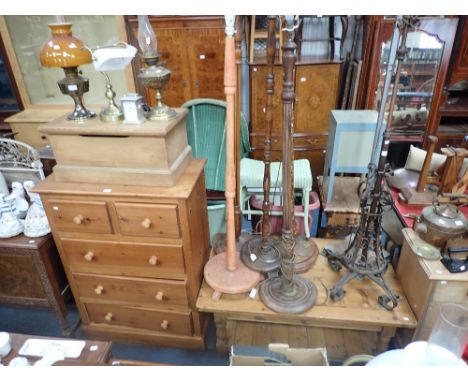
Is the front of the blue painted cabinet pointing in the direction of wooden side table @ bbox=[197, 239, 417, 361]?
yes

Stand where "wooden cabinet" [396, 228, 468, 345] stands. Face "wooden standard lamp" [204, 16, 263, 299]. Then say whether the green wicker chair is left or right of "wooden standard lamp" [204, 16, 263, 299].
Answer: right

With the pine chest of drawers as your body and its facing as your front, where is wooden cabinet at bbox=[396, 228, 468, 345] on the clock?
The wooden cabinet is roughly at 10 o'clock from the pine chest of drawers.

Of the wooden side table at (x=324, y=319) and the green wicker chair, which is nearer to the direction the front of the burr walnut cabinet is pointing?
the wooden side table

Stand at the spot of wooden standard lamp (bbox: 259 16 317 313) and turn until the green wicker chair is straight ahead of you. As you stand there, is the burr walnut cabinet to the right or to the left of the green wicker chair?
right

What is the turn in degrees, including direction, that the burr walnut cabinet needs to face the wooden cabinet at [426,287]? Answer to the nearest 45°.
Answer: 0° — it already faces it

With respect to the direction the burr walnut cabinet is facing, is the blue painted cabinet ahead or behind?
ahead

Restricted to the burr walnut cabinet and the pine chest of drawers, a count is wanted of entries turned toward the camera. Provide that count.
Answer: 2

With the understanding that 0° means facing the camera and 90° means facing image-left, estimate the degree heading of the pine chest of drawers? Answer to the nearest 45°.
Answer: approximately 0°

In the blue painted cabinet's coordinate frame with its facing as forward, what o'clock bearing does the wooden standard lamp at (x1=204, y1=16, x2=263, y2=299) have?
The wooden standard lamp is roughly at 1 o'clock from the blue painted cabinet.
